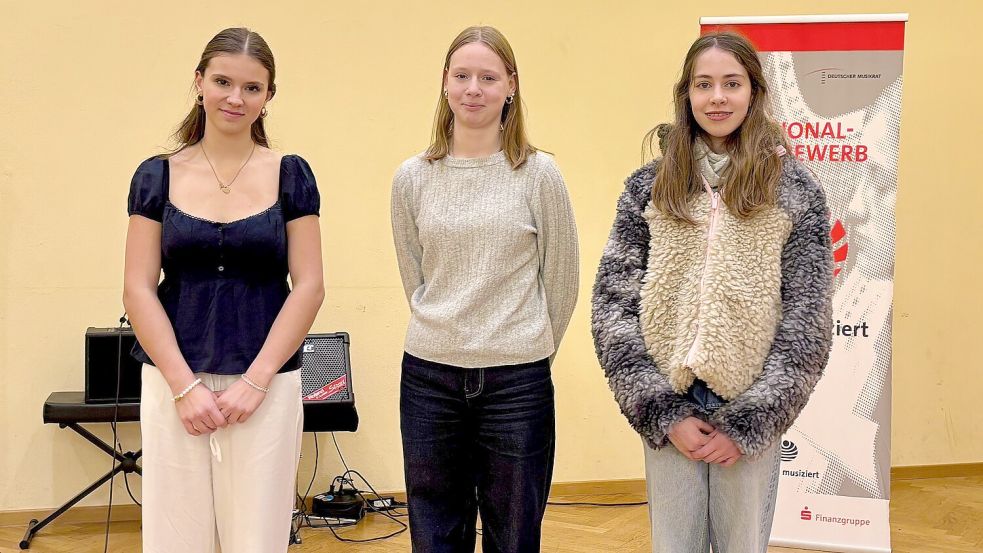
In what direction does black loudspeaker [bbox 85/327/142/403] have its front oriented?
toward the camera

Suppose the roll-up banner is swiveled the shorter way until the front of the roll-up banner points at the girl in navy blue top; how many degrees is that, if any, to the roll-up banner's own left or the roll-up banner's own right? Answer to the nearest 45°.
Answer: approximately 45° to the roll-up banner's own right

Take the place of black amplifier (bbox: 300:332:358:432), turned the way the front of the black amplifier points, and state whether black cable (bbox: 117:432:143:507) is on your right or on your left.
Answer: on your right

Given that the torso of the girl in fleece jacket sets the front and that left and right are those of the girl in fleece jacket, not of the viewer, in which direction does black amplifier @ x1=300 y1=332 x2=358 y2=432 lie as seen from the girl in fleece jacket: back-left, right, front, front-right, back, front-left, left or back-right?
back-right

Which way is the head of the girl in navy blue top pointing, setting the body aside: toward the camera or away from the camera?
toward the camera

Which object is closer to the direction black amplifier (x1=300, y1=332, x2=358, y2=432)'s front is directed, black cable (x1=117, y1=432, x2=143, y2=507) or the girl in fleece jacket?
the girl in fleece jacket

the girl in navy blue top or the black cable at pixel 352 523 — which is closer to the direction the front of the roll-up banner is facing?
the girl in navy blue top

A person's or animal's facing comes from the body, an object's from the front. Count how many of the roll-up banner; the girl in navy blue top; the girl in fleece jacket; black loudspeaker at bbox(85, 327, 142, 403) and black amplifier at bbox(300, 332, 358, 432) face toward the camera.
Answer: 5

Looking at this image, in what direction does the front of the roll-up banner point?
toward the camera

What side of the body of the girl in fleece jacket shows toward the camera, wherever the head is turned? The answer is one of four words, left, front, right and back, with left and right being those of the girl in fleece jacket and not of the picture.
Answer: front

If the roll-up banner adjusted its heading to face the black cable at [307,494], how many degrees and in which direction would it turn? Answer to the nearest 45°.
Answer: approximately 90° to its right

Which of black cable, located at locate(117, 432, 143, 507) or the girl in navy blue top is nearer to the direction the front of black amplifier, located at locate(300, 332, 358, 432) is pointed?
the girl in navy blue top

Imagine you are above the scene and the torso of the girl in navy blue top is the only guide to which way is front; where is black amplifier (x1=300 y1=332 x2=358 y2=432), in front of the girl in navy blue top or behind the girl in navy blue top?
behind

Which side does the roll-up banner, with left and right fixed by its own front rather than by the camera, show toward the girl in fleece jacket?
front
